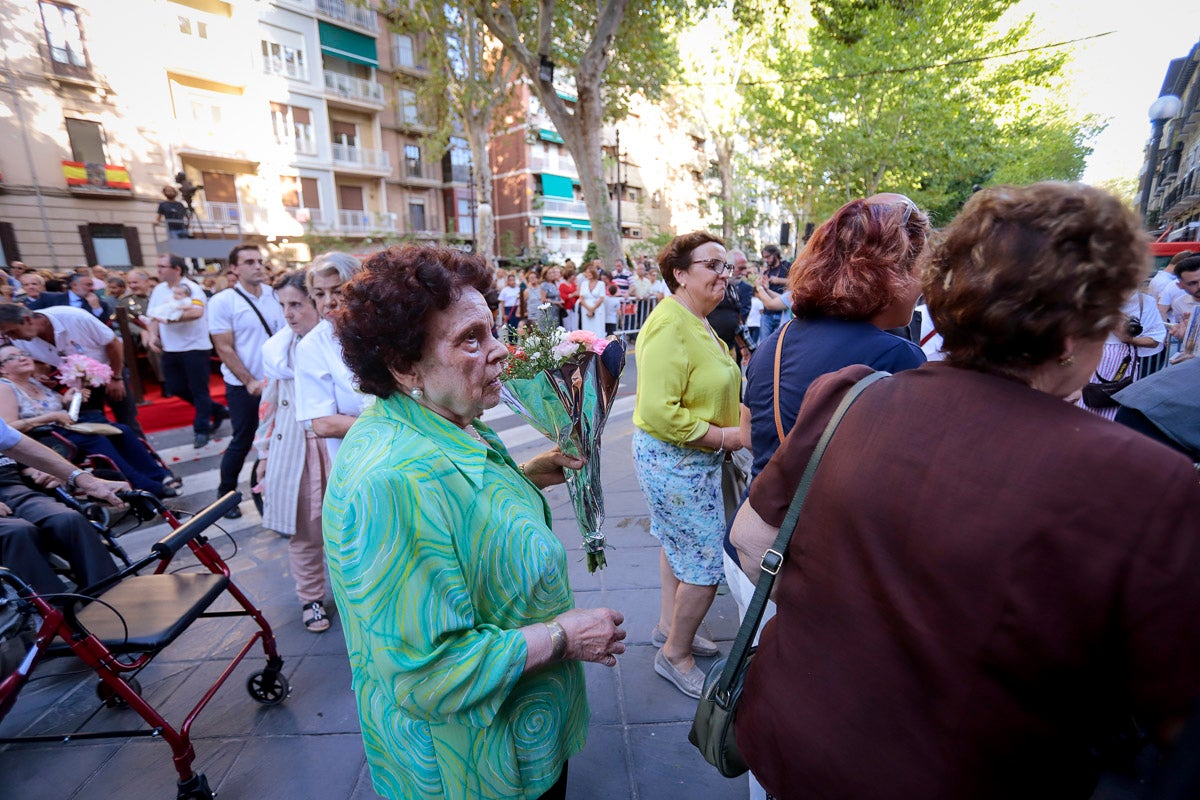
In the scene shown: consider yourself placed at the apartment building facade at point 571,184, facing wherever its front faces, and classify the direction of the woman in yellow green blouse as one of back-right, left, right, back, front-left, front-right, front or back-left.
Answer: front-right

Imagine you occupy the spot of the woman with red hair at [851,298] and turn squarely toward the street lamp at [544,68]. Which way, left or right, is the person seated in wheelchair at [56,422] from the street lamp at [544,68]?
left

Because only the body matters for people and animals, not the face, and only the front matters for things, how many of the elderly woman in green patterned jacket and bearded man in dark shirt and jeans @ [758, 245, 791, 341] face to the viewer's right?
1

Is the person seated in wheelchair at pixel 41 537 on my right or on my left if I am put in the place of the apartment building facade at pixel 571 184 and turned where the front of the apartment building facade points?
on my right

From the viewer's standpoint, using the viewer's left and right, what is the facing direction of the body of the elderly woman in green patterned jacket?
facing to the right of the viewer

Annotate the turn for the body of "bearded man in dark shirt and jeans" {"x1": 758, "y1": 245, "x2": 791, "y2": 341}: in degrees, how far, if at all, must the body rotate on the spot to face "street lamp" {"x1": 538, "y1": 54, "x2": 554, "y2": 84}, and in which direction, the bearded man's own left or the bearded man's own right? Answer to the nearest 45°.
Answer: approximately 45° to the bearded man's own right

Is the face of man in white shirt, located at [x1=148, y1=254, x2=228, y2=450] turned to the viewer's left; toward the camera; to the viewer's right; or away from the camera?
to the viewer's left

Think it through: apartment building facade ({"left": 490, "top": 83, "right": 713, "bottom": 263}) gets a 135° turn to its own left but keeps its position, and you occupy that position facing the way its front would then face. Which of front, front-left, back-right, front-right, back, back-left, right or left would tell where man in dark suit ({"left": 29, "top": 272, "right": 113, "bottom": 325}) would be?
back

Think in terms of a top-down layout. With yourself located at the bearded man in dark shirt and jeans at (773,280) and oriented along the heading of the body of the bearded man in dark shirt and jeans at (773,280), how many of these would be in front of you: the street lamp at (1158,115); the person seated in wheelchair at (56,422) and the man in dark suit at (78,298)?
2

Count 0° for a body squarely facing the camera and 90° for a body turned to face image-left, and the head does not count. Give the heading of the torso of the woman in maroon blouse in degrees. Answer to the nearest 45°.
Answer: approximately 225°

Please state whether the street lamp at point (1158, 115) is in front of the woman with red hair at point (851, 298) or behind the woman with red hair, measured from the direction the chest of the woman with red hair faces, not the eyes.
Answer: in front

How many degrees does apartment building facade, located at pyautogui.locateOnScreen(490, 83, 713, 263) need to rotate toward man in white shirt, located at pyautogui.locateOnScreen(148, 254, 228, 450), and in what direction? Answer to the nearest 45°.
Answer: approximately 45° to its right

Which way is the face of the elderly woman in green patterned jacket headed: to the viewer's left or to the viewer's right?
to the viewer's right

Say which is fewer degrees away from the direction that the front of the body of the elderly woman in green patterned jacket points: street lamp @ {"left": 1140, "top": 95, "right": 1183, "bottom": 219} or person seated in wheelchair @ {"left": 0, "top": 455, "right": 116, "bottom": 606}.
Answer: the street lamp

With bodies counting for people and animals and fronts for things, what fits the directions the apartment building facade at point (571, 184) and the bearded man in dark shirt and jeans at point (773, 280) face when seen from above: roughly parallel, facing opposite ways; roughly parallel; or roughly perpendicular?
roughly perpendicular

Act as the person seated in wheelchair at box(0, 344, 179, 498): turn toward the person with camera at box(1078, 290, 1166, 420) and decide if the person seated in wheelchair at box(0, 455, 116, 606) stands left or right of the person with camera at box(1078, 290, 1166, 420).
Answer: right
